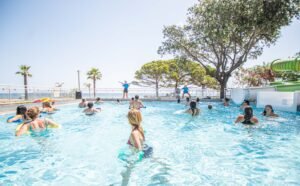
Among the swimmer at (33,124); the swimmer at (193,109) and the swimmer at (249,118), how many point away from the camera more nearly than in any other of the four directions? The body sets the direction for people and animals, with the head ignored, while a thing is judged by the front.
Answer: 3

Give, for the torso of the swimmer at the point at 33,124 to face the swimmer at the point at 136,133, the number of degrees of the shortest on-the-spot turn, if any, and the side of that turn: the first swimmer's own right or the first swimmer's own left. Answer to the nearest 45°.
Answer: approximately 135° to the first swimmer's own right

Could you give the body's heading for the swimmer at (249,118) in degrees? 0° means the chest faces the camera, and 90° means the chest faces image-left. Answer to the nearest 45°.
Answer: approximately 180°

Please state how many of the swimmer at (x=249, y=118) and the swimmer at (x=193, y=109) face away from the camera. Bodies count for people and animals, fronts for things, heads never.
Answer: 2

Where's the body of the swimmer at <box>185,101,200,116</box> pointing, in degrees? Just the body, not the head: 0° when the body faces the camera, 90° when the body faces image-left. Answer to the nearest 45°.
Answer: approximately 180°

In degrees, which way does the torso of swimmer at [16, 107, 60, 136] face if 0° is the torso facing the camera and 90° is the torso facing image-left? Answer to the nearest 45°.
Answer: approximately 180°

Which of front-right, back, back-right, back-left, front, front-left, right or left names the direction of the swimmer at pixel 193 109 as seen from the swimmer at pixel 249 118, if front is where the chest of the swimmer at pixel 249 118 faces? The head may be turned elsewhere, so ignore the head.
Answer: front-left

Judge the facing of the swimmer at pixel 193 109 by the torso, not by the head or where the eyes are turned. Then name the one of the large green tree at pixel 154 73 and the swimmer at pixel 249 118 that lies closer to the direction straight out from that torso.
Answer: the large green tree
